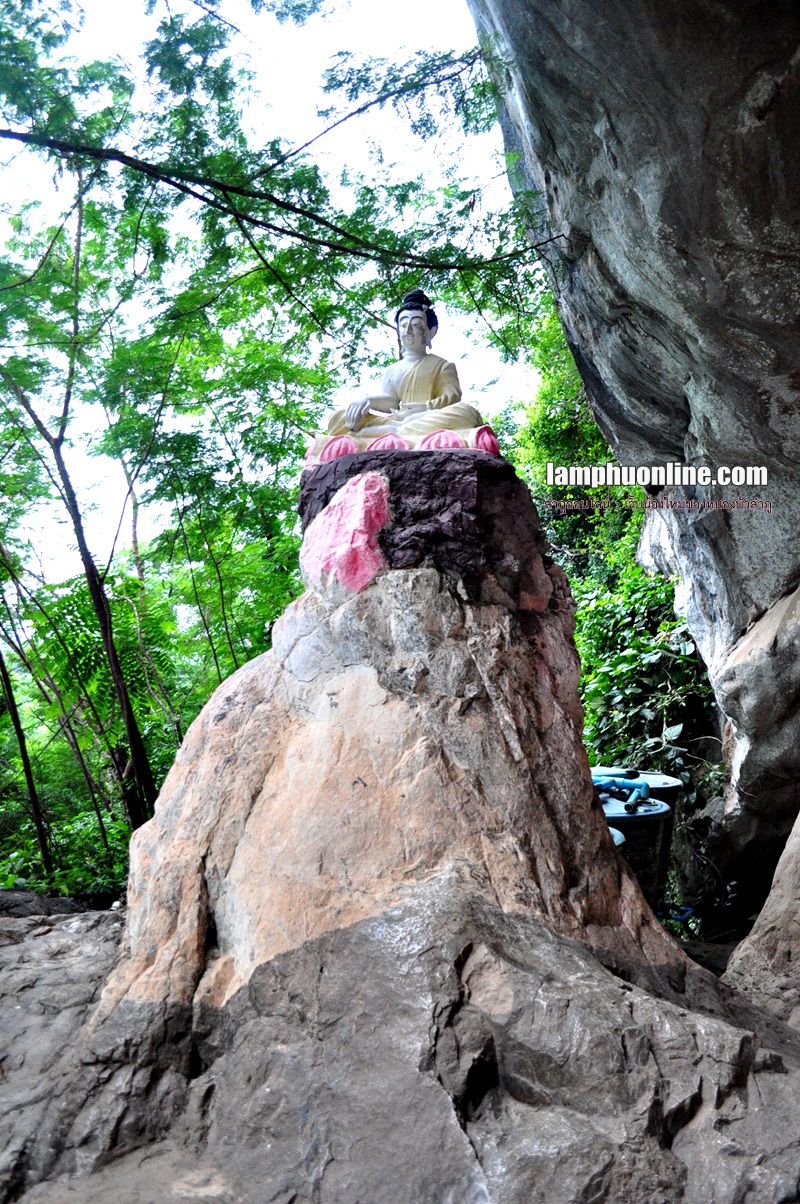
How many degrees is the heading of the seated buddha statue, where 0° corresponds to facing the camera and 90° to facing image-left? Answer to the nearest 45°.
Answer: approximately 45°

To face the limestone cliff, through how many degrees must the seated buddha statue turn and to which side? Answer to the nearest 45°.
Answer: approximately 135° to its left

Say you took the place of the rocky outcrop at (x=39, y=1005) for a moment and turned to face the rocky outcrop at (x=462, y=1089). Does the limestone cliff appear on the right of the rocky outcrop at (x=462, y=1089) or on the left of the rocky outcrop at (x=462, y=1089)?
left
